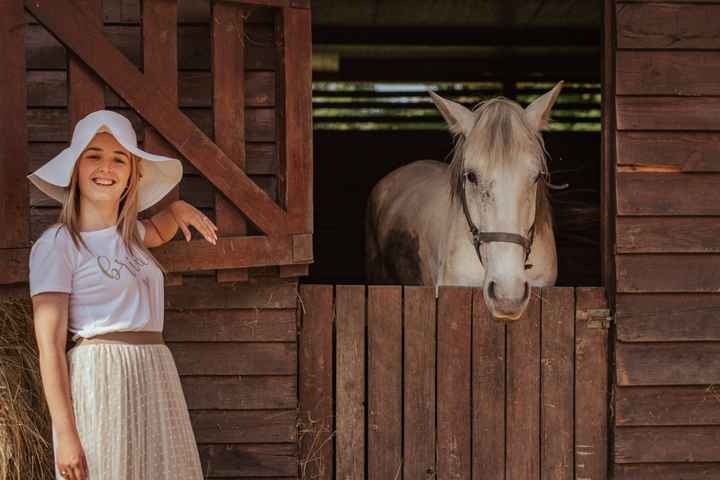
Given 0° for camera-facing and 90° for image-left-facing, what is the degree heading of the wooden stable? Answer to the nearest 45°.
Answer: approximately 0°

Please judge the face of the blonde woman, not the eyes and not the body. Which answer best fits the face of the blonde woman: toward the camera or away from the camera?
toward the camera

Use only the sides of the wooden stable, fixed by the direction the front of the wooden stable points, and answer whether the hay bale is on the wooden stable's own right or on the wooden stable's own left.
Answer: on the wooden stable's own right

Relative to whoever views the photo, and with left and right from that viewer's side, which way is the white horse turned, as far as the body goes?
facing the viewer and to the right of the viewer

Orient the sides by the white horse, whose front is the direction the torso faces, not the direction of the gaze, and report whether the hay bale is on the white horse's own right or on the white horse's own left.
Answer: on the white horse's own right

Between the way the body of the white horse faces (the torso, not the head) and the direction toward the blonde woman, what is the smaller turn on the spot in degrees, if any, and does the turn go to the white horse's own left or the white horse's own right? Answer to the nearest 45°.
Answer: approximately 90° to the white horse's own right
